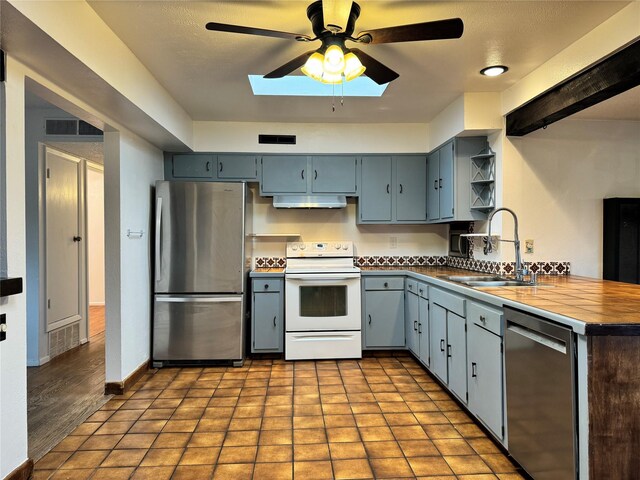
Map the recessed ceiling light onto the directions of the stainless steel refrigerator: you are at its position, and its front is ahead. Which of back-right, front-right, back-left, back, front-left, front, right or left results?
front-left

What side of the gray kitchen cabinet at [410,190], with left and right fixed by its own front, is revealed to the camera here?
front

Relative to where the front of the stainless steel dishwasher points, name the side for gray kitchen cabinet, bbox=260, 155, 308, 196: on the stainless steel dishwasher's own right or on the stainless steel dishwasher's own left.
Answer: on the stainless steel dishwasher's own right

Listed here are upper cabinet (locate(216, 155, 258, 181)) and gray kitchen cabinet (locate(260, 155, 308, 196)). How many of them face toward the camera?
2

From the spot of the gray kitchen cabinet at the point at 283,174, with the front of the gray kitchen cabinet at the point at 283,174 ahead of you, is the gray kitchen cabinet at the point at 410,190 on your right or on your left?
on your left

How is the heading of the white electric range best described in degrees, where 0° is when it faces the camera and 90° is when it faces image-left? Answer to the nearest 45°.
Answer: approximately 0°

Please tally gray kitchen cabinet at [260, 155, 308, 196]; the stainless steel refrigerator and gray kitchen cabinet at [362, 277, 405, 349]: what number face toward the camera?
3

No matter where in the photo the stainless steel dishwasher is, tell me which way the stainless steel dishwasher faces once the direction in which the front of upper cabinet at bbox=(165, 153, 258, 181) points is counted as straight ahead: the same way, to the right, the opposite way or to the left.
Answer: to the right

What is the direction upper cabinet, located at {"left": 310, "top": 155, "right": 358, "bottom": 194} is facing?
toward the camera

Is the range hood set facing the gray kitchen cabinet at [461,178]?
no

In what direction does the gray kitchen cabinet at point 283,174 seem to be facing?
toward the camera

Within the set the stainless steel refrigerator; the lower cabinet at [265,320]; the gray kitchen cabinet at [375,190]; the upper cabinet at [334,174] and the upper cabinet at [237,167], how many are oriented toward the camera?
5

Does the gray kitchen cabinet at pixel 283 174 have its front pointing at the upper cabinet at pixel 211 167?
no

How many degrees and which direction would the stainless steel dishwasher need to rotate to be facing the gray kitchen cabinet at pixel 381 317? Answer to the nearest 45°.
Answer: approximately 90° to its right

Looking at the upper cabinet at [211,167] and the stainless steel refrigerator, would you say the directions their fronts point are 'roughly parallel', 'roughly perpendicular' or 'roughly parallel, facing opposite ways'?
roughly parallel

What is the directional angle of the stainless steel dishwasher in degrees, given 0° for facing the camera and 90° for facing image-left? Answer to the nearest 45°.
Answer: approximately 45°

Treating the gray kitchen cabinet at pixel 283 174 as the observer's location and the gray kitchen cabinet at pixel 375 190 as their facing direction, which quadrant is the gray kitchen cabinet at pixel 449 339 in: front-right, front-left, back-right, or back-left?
front-right
